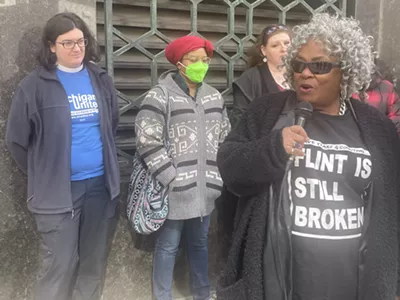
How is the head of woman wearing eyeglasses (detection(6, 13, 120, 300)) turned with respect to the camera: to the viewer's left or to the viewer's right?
to the viewer's right

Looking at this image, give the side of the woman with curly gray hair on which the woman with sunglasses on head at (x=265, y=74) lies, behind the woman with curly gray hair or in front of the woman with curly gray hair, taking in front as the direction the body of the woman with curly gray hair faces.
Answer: behind

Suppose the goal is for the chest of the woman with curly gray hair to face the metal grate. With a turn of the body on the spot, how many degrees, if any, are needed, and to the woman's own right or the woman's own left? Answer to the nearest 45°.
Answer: approximately 135° to the woman's own right

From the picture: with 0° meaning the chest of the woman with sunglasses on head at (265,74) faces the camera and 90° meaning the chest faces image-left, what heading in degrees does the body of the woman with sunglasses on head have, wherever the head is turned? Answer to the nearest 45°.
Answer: approximately 315°

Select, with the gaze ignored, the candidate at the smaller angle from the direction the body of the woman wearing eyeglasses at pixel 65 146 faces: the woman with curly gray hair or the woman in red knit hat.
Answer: the woman with curly gray hair

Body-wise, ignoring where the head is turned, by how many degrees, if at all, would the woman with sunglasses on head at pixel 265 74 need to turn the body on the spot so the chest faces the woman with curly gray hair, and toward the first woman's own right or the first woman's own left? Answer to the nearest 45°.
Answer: approximately 45° to the first woman's own right

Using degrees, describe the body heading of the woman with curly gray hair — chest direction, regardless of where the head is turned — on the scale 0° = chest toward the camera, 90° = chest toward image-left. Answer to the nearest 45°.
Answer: approximately 0°

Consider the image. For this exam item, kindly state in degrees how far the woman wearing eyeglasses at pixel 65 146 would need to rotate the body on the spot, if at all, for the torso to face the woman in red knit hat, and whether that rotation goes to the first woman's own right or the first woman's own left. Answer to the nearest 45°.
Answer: approximately 45° to the first woman's own left

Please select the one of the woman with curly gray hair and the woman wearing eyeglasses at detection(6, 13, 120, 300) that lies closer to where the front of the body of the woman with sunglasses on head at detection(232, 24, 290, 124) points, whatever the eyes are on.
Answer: the woman with curly gray hair

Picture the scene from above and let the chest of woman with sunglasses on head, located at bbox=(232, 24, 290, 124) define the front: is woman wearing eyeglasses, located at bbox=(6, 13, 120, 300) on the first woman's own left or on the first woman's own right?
on the first woman's own right
